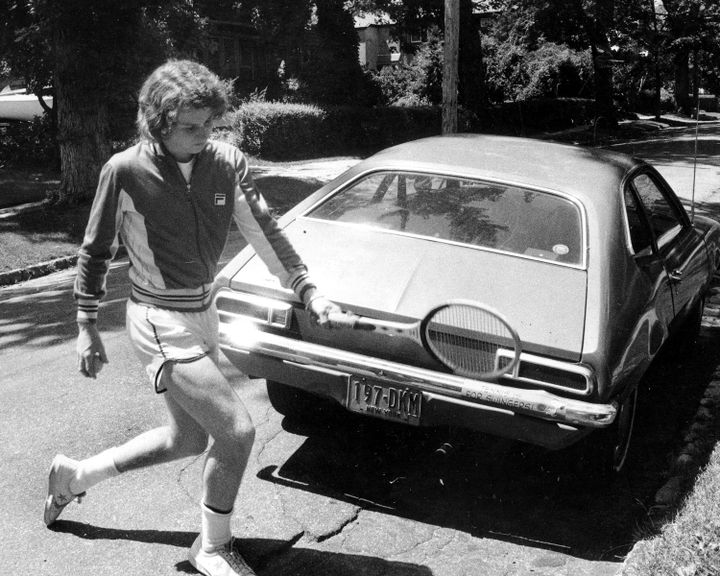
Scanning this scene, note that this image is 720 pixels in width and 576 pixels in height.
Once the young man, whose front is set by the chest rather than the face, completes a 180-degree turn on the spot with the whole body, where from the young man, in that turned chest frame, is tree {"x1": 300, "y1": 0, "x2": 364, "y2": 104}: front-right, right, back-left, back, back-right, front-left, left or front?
front-right

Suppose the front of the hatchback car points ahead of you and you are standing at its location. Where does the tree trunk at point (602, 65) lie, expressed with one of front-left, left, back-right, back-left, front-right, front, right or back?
front-left

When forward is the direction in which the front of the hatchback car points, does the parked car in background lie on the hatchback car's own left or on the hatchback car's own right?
on the hatchback car's own left

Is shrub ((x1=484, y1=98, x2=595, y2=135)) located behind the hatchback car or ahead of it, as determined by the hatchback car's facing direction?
ahead

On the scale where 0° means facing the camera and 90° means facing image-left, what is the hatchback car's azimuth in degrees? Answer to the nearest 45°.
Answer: approximately 225°

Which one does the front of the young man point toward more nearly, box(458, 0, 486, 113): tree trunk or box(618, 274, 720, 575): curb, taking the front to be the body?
the curb

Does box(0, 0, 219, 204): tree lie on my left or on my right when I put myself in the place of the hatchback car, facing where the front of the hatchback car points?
on my left

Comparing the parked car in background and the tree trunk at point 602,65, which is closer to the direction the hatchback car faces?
the tree trunk
